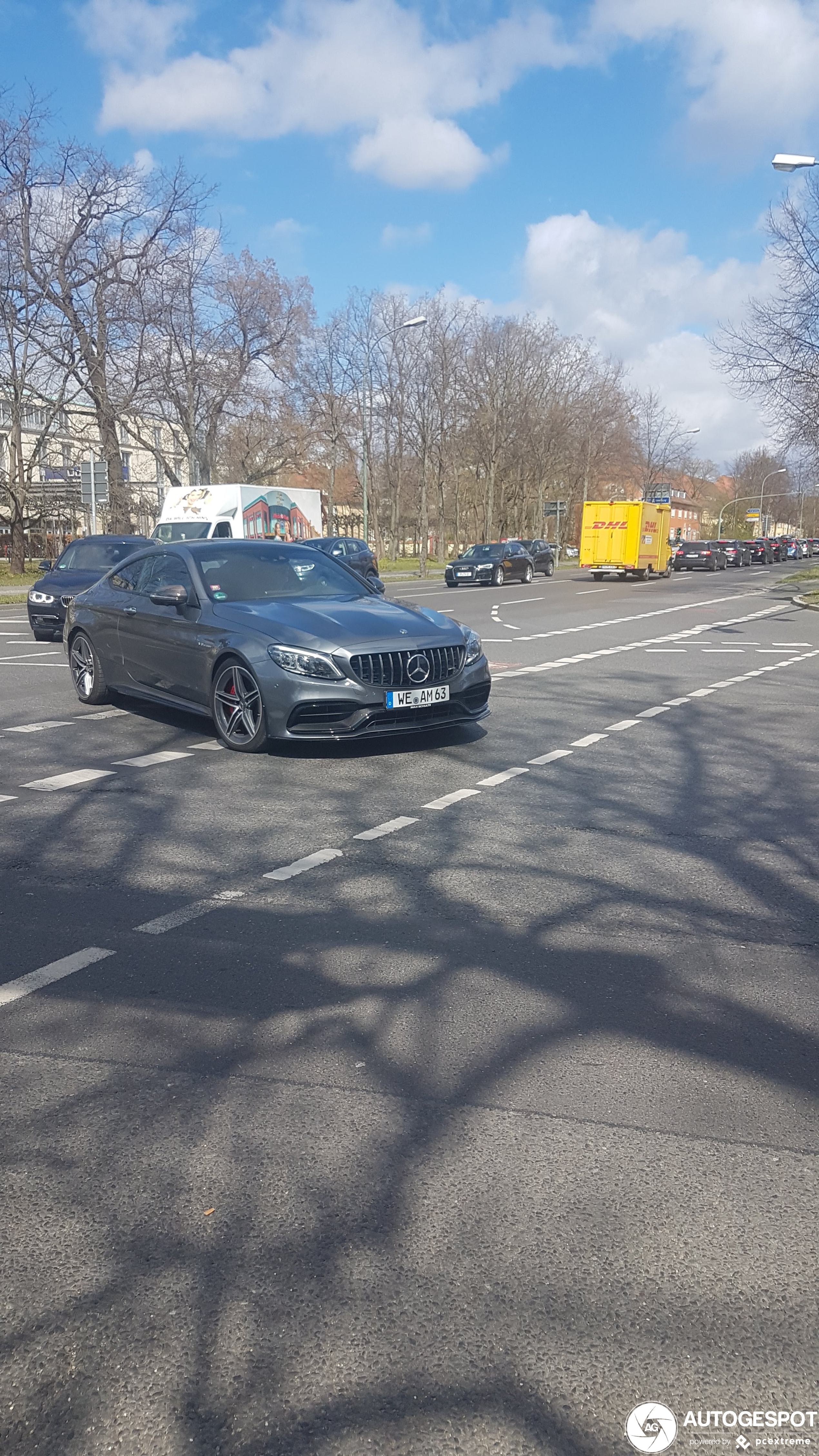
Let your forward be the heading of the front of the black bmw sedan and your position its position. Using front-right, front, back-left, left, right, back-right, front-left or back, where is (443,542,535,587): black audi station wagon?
back

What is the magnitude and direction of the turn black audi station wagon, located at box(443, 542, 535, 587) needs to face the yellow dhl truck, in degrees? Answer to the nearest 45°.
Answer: approximately 180°

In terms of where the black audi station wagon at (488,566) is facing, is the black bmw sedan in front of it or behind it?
in front

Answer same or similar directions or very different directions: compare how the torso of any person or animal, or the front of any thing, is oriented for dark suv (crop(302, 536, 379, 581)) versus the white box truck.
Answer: same or similar directions

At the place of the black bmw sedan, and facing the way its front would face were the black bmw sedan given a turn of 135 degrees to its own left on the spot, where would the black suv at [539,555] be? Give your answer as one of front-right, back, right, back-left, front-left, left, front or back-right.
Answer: front-left

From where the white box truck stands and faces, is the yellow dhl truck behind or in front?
behind

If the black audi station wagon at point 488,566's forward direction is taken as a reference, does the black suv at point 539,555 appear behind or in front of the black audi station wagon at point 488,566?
behind

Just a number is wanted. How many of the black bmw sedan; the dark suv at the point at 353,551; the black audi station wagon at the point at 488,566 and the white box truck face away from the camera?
0

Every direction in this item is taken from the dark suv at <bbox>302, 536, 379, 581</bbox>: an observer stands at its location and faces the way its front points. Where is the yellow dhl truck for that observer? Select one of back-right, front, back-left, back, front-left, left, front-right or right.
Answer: back

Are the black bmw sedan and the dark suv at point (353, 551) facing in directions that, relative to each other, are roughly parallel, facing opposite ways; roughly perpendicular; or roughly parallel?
roughly parallel

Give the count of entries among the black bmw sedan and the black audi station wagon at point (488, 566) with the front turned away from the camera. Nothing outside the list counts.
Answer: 0

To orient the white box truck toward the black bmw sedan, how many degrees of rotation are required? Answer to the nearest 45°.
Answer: approximately 45° to its left

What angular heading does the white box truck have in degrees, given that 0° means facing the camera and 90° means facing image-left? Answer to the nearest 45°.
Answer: approximately 45°
